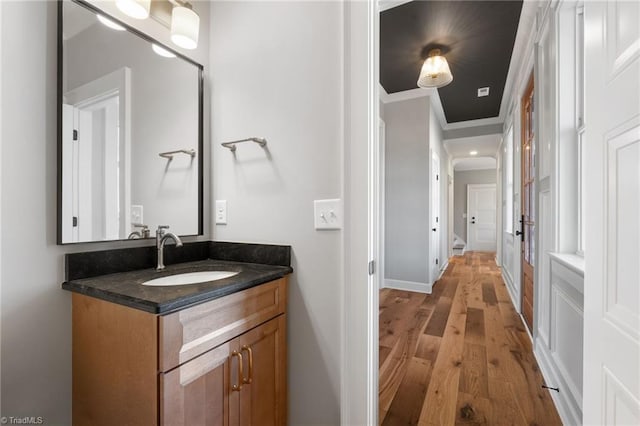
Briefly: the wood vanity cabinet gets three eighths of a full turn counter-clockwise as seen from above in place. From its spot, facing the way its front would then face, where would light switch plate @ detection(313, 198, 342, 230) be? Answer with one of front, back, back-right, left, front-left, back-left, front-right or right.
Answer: right

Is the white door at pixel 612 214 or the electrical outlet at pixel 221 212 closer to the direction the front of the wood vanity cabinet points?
the white door

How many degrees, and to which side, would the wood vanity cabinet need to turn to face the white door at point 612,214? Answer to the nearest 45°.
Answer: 0° — it already faces it

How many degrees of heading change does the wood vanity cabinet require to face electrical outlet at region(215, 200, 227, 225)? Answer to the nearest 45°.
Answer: approximately 135° to its left

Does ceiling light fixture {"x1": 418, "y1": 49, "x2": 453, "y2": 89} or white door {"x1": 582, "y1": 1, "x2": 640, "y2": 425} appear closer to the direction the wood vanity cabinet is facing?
the white door

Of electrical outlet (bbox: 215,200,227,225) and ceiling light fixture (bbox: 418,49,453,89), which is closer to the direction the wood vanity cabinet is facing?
the ceiling light fixture

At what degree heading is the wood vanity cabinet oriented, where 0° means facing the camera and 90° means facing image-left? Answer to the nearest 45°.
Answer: approximately 315°

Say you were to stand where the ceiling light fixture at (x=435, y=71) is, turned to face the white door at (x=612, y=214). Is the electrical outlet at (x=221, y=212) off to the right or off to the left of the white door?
right
